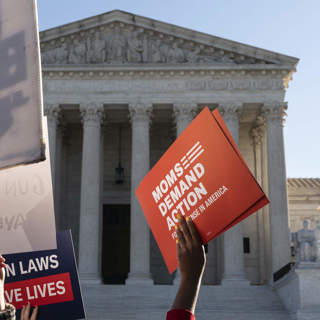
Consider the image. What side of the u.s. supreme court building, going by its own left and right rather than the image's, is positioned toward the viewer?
front
